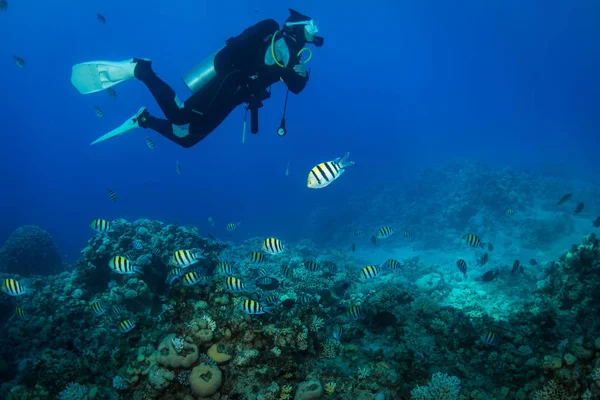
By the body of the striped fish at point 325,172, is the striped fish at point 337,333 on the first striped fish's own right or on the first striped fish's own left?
on the first striped fish's own right

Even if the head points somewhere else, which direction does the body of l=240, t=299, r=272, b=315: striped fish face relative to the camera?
to the viewer's left

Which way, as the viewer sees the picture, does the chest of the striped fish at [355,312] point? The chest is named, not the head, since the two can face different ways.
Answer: to the viewer's left

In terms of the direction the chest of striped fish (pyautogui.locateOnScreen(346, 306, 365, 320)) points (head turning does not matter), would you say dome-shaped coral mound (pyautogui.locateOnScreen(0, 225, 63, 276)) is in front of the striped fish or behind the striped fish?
in front

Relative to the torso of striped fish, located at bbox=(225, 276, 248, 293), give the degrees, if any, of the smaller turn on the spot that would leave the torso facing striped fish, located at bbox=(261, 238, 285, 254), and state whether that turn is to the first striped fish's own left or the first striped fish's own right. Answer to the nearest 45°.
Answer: approximately 135° to the first striped fish's own right

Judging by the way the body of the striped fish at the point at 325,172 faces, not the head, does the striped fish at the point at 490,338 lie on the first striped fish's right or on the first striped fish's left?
on the first striped fish's right

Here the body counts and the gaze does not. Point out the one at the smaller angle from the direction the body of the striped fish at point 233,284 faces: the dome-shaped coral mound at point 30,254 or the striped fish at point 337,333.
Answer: the dome-shaped coral mound

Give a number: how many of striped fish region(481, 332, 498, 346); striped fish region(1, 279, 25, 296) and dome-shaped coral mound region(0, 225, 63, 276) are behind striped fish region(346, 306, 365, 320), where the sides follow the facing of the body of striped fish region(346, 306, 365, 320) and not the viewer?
1

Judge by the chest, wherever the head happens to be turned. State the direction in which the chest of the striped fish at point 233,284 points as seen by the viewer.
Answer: to the viewer's left
